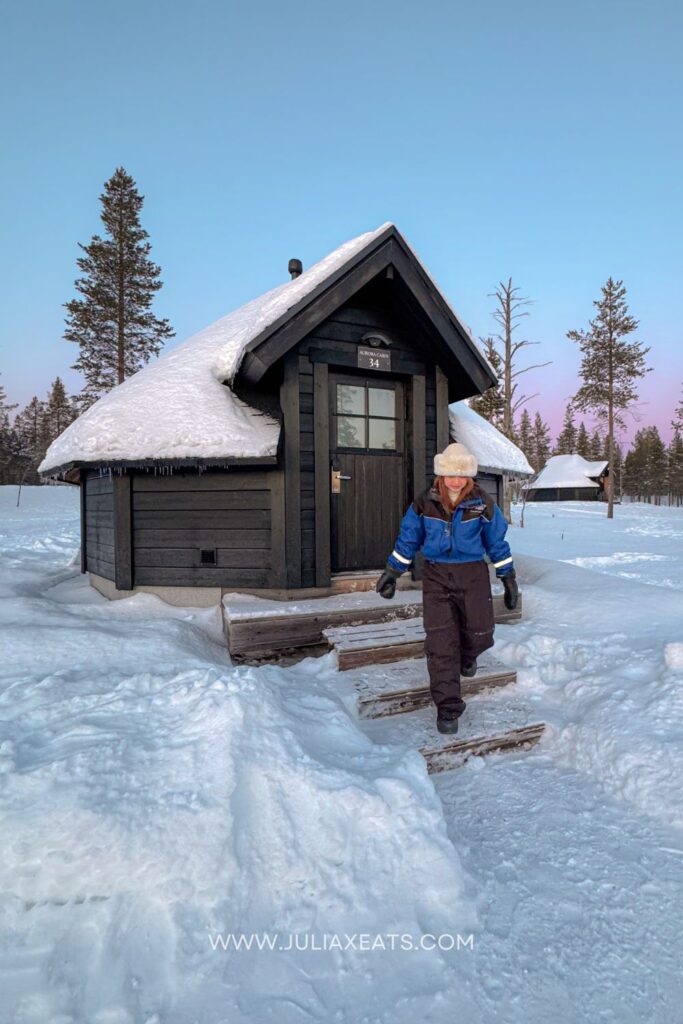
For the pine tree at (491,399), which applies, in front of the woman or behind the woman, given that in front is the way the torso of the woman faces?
behind

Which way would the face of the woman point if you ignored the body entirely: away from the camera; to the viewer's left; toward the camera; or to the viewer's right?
toward the camera

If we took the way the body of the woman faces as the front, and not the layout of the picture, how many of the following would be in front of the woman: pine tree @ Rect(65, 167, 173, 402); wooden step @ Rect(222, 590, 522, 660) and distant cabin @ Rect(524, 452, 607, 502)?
0

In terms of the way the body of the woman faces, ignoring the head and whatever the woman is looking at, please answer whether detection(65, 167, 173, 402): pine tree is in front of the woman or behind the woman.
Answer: behind

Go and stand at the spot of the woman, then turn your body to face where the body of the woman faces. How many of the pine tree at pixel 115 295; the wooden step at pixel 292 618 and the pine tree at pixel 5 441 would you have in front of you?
0

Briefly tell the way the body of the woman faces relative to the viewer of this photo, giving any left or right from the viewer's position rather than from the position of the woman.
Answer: facing the viewer

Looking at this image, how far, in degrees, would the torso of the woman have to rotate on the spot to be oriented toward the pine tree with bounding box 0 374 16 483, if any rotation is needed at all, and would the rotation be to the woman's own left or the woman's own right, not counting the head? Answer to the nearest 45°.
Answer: approximately 135° to the woman's own right

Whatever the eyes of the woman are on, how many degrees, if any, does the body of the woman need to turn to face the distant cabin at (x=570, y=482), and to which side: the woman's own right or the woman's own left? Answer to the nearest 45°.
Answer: approximately 180°

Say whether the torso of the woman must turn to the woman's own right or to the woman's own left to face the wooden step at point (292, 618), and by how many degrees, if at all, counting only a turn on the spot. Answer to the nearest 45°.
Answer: approximately 135° to the woman's own right

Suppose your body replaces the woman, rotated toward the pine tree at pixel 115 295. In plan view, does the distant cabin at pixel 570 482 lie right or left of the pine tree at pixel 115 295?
right

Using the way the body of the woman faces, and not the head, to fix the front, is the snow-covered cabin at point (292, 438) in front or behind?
behind
